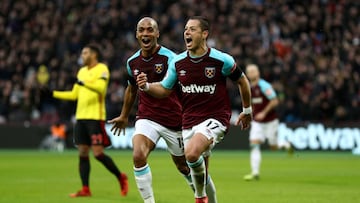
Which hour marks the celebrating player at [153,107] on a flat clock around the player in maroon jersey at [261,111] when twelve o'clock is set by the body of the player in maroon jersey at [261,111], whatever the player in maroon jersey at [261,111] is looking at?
the celebrating player at [153,107] is roughly at 11 o'clock from the player in maroon jersey at [261,111].

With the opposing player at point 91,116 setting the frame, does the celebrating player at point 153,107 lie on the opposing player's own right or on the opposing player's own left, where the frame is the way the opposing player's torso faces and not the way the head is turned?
on the opposing player's own left

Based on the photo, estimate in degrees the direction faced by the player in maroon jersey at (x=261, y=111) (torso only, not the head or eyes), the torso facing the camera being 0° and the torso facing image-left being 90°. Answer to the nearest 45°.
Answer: approximately 45°

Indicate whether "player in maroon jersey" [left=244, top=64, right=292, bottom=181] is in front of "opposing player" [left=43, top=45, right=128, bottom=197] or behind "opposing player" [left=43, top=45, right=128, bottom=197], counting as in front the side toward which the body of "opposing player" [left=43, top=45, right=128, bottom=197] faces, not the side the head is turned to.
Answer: behind

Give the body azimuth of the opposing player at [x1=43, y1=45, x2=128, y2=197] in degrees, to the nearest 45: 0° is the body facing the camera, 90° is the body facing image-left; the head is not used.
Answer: approximately 45°

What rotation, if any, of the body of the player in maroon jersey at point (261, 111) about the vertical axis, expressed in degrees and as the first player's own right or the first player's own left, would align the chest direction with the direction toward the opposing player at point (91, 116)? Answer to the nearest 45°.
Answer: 0° — they already face them
